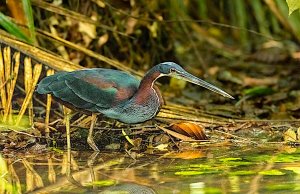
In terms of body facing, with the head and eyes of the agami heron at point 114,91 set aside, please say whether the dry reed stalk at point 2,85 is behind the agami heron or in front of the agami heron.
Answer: behind

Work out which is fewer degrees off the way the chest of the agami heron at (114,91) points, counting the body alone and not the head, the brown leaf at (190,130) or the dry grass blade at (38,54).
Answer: the brown leaf

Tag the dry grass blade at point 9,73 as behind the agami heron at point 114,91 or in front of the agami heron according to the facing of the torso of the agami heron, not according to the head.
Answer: behind

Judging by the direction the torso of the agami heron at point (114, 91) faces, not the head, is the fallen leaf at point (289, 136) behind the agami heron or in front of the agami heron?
in front

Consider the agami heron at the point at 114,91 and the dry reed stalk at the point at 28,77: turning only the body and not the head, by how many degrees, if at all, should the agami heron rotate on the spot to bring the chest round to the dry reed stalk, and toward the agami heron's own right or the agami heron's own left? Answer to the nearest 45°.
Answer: approximately 135° to the agami heron's own left

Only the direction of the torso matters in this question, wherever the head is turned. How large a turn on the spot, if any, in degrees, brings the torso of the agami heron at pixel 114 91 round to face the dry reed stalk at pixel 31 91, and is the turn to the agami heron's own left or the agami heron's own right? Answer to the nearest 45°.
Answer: approximately 135° to the agami heron's own left

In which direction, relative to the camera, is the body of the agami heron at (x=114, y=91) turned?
to the viewer's right
